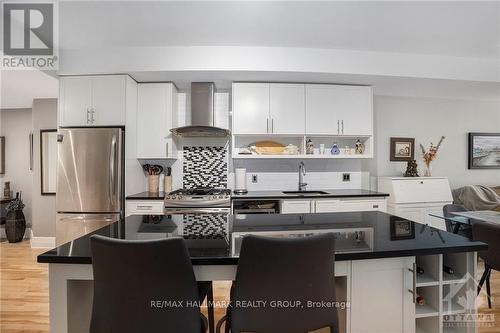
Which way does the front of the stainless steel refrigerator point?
toward the camera

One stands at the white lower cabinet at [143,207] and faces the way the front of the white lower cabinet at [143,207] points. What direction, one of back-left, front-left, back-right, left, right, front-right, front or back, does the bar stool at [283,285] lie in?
front

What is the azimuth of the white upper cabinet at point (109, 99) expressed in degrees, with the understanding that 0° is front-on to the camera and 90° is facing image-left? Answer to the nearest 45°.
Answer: approximately 0°

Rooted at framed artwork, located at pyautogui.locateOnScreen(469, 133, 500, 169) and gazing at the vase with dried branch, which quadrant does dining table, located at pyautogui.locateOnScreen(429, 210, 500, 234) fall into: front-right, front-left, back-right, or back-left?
front-left

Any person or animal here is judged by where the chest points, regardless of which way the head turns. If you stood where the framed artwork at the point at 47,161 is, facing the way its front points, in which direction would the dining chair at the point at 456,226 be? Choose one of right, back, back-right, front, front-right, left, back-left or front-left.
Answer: front-left

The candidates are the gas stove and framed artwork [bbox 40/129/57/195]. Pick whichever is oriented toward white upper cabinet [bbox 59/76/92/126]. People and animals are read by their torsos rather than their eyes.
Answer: the framed artwork

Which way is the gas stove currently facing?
toward the camera

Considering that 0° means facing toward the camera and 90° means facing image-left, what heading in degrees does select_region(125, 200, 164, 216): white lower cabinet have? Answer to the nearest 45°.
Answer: approximately 0°

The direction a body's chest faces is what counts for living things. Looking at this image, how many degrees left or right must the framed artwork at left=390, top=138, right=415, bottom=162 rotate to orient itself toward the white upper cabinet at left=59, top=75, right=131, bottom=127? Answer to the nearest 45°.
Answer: approximately 45° to its right

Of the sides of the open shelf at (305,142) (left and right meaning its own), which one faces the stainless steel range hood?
right

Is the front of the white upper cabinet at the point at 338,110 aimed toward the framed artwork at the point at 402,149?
no

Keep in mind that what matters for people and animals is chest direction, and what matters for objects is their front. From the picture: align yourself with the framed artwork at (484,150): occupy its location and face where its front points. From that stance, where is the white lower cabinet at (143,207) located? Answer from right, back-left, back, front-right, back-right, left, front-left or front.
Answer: front-right

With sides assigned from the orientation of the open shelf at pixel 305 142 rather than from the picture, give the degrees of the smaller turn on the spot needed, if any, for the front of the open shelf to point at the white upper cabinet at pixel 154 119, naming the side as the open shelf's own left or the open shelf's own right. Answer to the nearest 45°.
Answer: approximately 90° to the open shelf's own right

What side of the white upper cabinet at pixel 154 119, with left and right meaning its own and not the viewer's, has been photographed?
front
